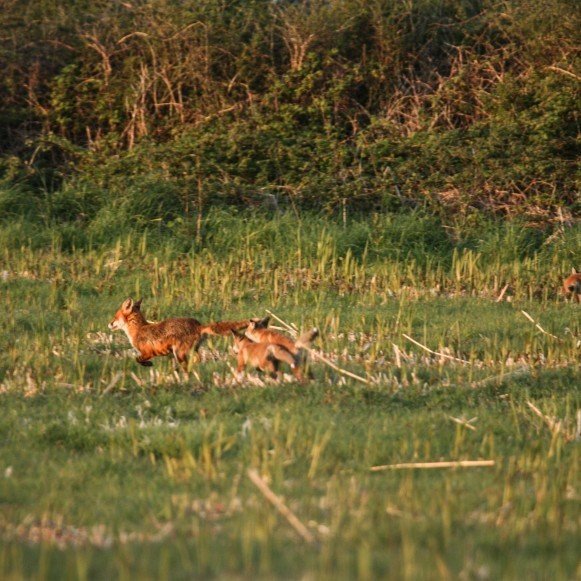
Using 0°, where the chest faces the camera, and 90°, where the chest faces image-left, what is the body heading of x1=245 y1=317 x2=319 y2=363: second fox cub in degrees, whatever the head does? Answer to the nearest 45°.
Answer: approximately 90°

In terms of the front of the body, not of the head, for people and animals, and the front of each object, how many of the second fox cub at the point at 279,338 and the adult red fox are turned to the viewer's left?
2

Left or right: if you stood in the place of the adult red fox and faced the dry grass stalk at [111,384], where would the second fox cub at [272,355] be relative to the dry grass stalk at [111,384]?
left

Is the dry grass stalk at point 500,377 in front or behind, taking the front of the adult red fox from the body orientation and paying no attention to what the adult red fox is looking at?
behind

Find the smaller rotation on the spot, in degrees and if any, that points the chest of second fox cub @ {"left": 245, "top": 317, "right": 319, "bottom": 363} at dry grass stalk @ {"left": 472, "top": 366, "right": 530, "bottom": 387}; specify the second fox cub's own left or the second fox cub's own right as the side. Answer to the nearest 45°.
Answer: approximately 180°

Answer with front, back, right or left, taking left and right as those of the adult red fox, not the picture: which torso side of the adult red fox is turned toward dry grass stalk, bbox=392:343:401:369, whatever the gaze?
back

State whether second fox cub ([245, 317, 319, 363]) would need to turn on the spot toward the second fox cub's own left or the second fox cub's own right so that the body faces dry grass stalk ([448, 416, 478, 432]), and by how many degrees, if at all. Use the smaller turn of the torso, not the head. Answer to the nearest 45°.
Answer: approximately 135° to the second fox cub's own left

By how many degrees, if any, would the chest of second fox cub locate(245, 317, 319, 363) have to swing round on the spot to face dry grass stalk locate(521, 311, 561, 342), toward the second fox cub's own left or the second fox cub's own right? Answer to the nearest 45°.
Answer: approximately 135° to the second fox cub's own right

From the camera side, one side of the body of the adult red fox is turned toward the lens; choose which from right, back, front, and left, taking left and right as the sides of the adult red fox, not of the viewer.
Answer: left

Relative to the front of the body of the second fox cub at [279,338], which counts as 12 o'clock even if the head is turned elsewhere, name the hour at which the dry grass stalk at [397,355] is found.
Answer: The dry grass stalk is roughly at 5 o'clock from the second fox cub.
